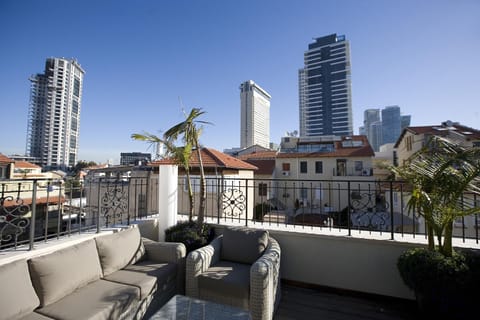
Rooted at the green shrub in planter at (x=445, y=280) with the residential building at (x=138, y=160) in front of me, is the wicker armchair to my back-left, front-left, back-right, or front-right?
front-left

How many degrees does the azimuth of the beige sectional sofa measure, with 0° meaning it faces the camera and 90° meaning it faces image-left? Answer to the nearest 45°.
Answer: approximately 315°

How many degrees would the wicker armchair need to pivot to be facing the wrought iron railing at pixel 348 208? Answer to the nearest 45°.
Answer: approximately 180°

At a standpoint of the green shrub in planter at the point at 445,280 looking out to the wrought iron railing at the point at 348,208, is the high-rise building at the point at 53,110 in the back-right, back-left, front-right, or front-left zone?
front-left

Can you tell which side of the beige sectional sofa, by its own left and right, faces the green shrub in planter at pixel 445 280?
front

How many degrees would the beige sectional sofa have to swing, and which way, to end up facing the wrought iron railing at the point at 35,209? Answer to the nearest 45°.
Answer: approximately 180°

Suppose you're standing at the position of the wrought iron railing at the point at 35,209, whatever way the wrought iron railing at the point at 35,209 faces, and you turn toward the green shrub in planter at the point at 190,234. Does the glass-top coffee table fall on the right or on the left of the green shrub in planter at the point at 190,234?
right

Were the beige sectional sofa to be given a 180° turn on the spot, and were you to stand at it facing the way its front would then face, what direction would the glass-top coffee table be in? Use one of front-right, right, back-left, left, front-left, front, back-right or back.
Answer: back

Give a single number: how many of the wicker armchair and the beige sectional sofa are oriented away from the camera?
0

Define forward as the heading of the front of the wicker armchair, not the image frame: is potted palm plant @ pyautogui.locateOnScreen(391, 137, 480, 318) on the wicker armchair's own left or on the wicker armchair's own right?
on the wicker armchair's own left

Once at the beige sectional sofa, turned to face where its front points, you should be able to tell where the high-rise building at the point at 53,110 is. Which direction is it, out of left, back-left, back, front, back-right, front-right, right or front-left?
back-left

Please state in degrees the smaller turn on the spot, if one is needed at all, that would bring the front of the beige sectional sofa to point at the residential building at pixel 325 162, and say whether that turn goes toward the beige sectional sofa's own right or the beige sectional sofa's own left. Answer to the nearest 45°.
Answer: approximately 90° to the beige sectional sofa's own left
